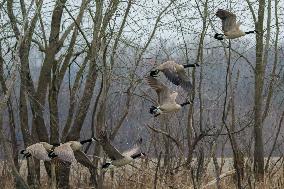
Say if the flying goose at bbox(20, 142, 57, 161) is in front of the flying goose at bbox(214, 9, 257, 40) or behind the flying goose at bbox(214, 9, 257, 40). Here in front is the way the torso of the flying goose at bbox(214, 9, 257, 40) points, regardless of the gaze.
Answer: behind

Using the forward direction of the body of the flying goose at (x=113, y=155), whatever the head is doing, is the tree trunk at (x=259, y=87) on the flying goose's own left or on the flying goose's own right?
on the flying goose's own left

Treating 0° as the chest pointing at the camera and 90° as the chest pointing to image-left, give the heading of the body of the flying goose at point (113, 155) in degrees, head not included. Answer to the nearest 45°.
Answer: approximately 270°

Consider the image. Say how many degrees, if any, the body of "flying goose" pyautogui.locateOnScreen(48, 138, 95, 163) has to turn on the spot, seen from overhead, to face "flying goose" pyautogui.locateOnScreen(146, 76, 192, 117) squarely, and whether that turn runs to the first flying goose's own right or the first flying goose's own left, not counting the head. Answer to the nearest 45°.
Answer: approximately 45° to the first flying goose's own left

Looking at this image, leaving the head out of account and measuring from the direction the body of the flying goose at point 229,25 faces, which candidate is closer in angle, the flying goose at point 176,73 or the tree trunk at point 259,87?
the tree trunk

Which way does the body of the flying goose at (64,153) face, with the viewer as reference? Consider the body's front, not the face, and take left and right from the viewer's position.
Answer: facing to the right of the viewer

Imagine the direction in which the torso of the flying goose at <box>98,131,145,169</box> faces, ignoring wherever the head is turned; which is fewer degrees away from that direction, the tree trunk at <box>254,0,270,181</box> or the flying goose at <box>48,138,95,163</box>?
the tree trunk
